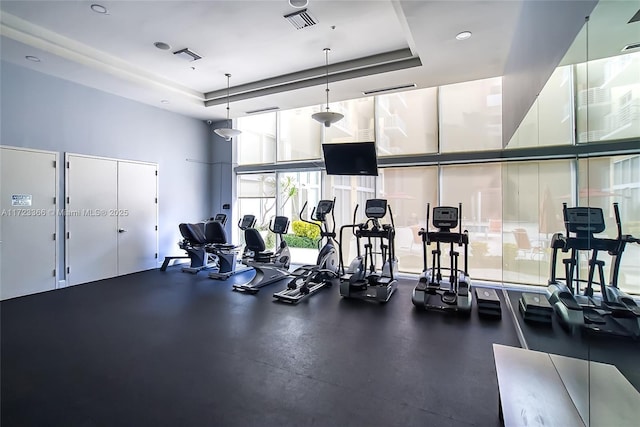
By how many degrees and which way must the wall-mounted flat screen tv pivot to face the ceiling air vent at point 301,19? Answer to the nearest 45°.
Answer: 0° — it already faces it

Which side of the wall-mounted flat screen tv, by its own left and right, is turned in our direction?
front

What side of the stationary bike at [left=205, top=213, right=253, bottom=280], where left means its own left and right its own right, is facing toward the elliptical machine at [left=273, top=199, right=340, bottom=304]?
right

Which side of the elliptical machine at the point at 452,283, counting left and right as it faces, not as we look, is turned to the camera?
back

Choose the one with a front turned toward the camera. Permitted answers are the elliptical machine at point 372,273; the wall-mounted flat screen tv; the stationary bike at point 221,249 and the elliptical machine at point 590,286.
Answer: the wall-mounted flat screen tv

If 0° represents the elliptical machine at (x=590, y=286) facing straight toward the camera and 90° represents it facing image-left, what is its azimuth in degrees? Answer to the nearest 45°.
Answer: approximately 135°

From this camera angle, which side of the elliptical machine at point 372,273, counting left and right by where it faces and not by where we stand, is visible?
back

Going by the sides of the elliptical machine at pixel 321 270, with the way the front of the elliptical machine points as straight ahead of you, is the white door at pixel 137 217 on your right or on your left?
on your left

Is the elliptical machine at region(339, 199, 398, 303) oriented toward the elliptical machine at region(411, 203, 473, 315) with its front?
no

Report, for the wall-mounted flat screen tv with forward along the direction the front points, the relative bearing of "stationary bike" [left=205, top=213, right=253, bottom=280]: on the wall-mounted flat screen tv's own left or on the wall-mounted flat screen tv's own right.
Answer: on the wall-mounted flat screen tv's own right

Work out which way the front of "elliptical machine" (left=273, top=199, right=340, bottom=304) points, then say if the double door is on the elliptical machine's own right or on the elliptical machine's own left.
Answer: on the elliptical machine's own left

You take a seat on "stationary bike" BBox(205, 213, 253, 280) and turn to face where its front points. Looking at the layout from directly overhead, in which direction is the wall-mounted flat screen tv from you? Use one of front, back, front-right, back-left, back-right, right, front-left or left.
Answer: right

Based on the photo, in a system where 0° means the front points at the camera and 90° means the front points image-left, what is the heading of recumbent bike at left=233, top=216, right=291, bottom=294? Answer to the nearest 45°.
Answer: approximately 225°

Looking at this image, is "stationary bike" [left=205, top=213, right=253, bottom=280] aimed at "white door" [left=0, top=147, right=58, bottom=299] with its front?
no
